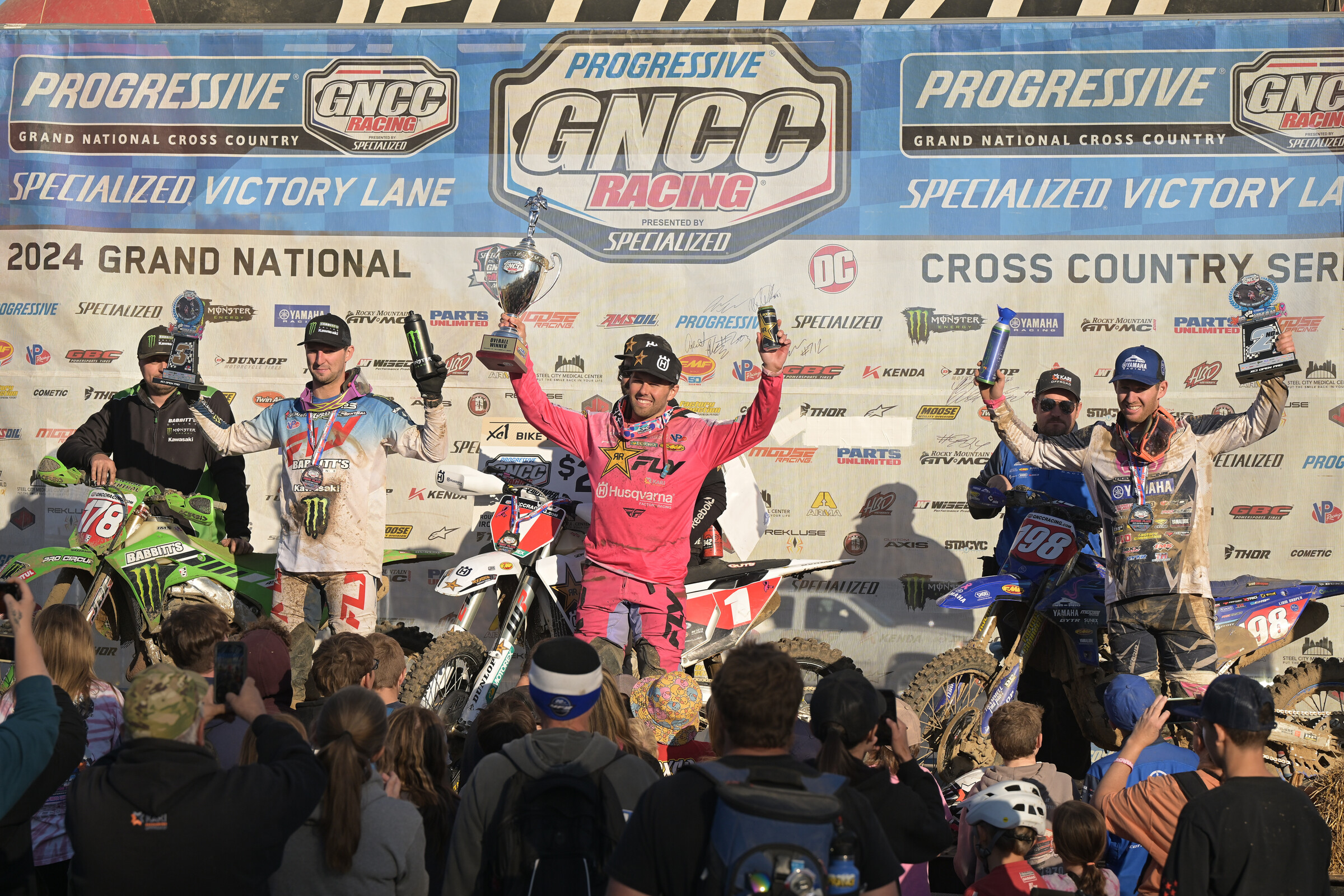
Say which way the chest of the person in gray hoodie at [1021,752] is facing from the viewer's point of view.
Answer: away from the camera

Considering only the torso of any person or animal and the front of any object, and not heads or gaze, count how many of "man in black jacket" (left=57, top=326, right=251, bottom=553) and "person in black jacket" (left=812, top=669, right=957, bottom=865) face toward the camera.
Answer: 1

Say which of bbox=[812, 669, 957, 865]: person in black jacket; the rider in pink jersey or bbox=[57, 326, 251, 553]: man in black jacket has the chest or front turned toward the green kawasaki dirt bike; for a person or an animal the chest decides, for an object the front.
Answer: the man in black jacket

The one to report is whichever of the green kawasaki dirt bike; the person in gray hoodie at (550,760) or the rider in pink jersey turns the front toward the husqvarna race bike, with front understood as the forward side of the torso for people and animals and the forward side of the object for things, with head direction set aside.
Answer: the person in gray hoodie

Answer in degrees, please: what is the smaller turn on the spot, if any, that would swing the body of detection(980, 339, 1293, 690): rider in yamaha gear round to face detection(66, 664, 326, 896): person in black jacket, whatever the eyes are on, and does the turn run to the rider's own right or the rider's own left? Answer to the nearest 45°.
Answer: approximately 45° to the rider's own right

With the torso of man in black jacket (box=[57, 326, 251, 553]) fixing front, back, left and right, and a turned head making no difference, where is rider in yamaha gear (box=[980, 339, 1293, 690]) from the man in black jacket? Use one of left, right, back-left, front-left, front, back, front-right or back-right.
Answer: front-left

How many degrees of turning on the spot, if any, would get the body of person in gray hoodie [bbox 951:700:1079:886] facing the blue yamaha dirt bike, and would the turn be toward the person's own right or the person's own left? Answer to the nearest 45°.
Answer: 0° — they already face it

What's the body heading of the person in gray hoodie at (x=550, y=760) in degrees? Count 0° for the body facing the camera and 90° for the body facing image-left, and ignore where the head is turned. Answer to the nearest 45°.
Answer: approximately 180°

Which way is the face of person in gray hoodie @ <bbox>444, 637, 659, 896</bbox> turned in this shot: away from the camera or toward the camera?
away from the camera

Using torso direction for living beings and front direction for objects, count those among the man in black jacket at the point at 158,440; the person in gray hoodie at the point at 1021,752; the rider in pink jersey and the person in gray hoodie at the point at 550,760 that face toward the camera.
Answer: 2

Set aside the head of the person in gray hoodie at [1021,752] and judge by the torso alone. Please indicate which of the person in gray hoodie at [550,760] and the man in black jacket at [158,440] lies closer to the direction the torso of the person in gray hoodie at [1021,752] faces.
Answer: the man in black jacket

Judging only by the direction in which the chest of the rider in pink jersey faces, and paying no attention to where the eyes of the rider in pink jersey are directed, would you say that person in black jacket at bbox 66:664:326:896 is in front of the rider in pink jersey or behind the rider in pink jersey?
in front

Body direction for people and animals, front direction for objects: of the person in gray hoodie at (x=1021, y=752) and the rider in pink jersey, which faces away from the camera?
the person in gray hoodie

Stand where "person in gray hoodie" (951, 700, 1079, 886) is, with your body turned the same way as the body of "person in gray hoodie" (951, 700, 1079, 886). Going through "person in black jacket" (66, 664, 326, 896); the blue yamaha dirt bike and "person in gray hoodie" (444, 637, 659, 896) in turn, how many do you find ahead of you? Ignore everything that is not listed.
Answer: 1

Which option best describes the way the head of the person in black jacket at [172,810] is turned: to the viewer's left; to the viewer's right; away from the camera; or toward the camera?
away from the camera
